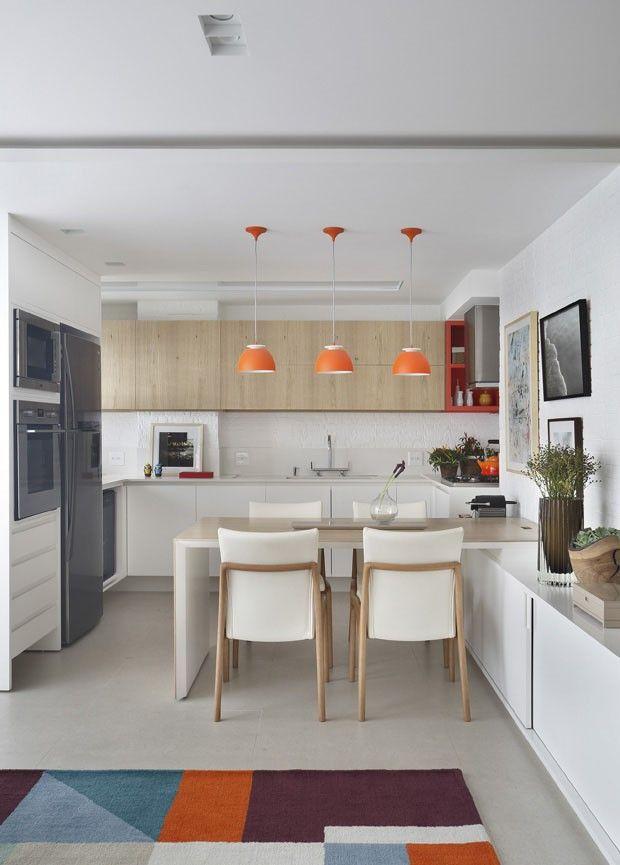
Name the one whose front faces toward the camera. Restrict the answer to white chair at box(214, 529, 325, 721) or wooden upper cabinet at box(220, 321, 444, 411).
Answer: the wooden upper cabinet

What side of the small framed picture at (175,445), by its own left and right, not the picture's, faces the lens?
front

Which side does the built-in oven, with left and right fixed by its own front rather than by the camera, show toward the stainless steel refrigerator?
left

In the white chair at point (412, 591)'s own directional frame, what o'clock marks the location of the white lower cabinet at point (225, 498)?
The white lower cabinet is roughly at 11 o'clock from the white chair.

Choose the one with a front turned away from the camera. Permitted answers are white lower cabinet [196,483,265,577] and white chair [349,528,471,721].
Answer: the white chair

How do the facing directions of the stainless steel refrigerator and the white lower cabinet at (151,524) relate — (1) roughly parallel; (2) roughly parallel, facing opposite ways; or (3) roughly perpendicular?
roughly perpendicular

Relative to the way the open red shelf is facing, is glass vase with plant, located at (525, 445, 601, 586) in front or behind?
in front

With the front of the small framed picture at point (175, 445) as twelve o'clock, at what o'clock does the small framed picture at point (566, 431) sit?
the small framed picture at point (566, 431) is roughly at 11 o'clock from the small framed picture at point (175, 445).

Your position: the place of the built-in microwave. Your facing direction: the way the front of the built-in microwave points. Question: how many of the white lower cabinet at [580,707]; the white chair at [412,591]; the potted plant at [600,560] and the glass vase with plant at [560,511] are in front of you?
4

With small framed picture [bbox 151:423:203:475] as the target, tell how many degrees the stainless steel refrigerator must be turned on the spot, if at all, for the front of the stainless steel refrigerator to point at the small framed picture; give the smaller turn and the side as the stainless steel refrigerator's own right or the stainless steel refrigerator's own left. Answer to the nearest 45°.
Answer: approximately 45° to the stainless steel refrigerator's own left

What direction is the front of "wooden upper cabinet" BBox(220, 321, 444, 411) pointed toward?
toward the camera

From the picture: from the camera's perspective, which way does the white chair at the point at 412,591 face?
away from the camera

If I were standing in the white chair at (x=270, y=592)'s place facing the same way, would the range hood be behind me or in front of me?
in front

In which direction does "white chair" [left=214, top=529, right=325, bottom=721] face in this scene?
away from the camera

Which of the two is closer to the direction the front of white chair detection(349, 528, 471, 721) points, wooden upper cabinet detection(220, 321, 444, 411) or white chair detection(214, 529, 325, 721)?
the wooden upper cabinet

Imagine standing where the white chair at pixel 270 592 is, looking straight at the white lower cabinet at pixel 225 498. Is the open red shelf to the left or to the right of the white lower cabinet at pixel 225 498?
right

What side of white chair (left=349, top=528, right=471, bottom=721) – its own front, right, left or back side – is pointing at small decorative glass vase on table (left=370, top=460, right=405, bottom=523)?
front

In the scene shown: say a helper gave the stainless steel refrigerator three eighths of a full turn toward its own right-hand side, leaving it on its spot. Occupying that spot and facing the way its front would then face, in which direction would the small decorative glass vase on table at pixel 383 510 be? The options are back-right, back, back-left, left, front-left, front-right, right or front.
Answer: left

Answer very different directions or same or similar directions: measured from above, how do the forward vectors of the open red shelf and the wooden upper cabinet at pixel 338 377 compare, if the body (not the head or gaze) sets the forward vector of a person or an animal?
same or similar directions

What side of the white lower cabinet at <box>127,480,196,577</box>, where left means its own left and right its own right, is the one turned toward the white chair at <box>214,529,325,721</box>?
front
